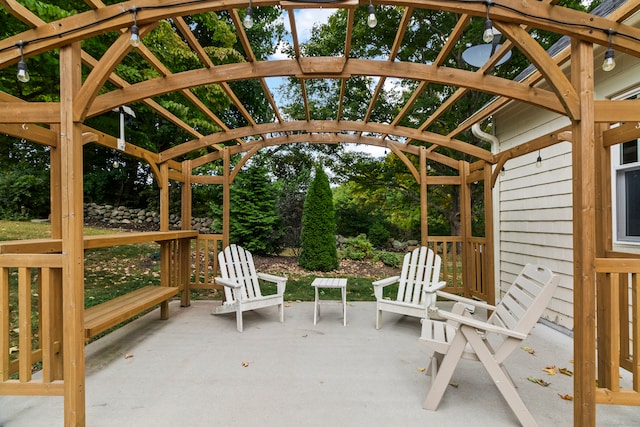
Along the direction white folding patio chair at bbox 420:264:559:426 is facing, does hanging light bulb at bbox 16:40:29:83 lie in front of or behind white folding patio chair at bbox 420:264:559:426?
in front

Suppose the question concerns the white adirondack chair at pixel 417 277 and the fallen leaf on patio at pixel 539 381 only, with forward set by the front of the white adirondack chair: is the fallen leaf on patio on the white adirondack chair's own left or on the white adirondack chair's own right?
on the white adirondack chair's own left

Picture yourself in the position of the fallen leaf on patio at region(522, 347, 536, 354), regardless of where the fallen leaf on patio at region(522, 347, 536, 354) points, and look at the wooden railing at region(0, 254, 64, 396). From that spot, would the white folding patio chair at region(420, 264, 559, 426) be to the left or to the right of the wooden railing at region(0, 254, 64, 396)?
left

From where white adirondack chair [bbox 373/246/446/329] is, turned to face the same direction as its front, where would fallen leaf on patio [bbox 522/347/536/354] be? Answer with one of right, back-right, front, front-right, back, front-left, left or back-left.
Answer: left

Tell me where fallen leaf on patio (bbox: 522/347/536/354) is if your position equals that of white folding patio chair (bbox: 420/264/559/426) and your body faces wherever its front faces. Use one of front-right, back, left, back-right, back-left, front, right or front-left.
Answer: right

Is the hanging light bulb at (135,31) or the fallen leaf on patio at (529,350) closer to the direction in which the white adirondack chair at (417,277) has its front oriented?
the hanging light bulb

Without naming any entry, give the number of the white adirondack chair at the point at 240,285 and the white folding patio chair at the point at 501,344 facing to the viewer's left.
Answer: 1

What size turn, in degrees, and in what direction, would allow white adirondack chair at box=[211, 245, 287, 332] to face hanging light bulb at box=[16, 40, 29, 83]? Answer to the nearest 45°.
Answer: approximately 90° to its right

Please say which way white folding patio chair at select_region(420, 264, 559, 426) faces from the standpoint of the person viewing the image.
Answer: facing to the left of the viewer

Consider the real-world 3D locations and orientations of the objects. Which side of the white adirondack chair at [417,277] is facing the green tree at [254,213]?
right

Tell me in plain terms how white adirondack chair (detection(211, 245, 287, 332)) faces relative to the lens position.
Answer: facing the viewer and to the right of the viewer
